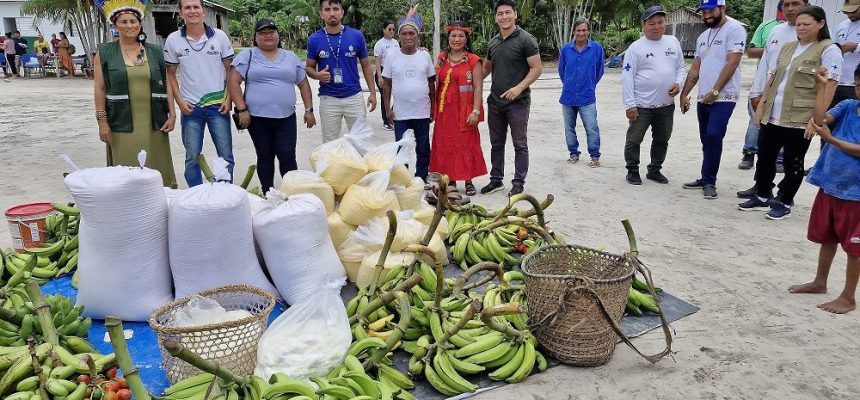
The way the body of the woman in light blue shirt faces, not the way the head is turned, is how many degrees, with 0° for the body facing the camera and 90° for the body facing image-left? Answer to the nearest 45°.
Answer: approximately 0°

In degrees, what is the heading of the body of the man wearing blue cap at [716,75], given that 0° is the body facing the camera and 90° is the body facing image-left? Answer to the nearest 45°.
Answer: approximately 45°

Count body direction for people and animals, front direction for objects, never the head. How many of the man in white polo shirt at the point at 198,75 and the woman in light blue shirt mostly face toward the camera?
2

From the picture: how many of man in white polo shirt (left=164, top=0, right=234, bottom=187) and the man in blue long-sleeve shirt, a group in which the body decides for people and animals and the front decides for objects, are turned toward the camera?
2

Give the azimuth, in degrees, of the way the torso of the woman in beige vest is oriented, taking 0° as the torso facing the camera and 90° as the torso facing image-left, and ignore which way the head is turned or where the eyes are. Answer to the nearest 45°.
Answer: approximately 45°

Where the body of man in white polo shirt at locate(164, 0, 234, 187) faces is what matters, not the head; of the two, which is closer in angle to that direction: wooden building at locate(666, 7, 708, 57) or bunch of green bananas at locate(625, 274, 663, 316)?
the bunch of green bananas

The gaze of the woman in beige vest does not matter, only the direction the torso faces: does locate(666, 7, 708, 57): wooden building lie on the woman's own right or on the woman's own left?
on the woman's own right

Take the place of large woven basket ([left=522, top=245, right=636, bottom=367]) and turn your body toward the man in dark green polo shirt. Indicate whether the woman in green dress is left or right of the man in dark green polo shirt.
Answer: left

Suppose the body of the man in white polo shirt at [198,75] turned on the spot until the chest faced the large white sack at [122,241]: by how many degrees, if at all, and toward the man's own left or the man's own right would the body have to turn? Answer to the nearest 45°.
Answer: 0° — they already face it

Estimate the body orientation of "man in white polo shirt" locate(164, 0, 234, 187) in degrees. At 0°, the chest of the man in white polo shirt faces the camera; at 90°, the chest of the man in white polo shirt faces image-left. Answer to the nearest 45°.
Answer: approximately 0°

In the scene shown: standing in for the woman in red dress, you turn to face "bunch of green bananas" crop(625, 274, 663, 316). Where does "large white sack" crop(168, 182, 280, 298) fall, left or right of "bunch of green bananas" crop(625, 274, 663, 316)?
right
